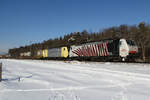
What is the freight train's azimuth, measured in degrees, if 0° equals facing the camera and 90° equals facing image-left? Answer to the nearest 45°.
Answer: approximately 315°
